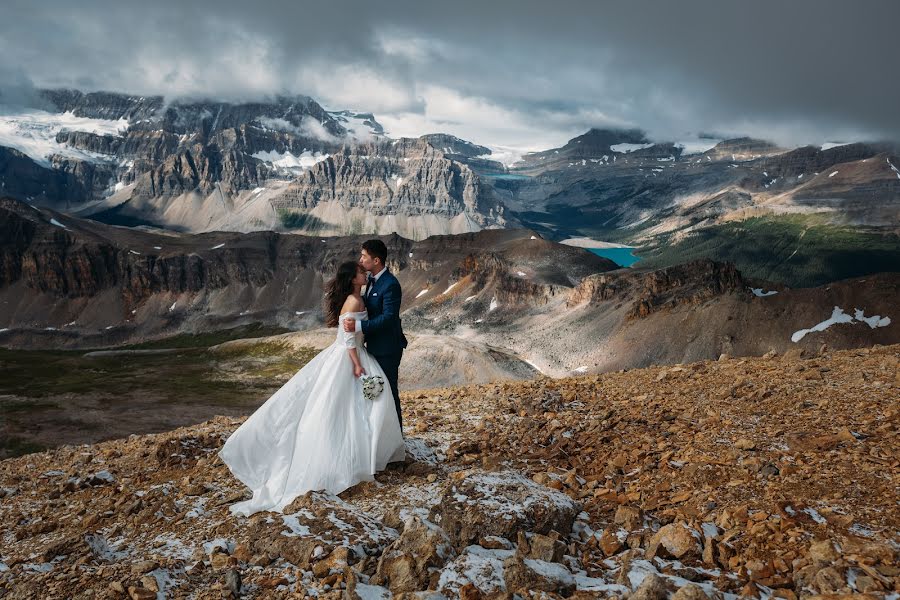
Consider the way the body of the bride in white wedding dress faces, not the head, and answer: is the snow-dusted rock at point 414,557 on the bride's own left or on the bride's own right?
on the bride's own right

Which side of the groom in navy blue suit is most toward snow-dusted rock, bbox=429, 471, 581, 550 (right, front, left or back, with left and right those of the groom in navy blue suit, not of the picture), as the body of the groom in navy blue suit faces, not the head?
left

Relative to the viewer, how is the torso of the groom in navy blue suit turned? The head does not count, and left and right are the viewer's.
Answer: facing to the left of the viewer

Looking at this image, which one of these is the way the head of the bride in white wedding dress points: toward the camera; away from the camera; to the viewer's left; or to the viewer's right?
to the viewer's right

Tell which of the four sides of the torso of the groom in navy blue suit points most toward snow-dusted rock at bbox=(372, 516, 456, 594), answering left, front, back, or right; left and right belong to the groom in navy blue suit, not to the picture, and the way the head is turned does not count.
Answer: left

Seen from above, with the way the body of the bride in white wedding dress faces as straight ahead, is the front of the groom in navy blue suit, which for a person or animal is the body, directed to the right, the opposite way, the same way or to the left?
the opposite way

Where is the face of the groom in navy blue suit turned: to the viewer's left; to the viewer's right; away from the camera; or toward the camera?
to the viewer's left

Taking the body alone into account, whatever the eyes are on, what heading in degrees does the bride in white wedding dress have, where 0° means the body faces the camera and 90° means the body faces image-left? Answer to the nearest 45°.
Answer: approximately 270°

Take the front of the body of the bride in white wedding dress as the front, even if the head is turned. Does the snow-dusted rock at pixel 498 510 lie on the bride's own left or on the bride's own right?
on the bride's own right
